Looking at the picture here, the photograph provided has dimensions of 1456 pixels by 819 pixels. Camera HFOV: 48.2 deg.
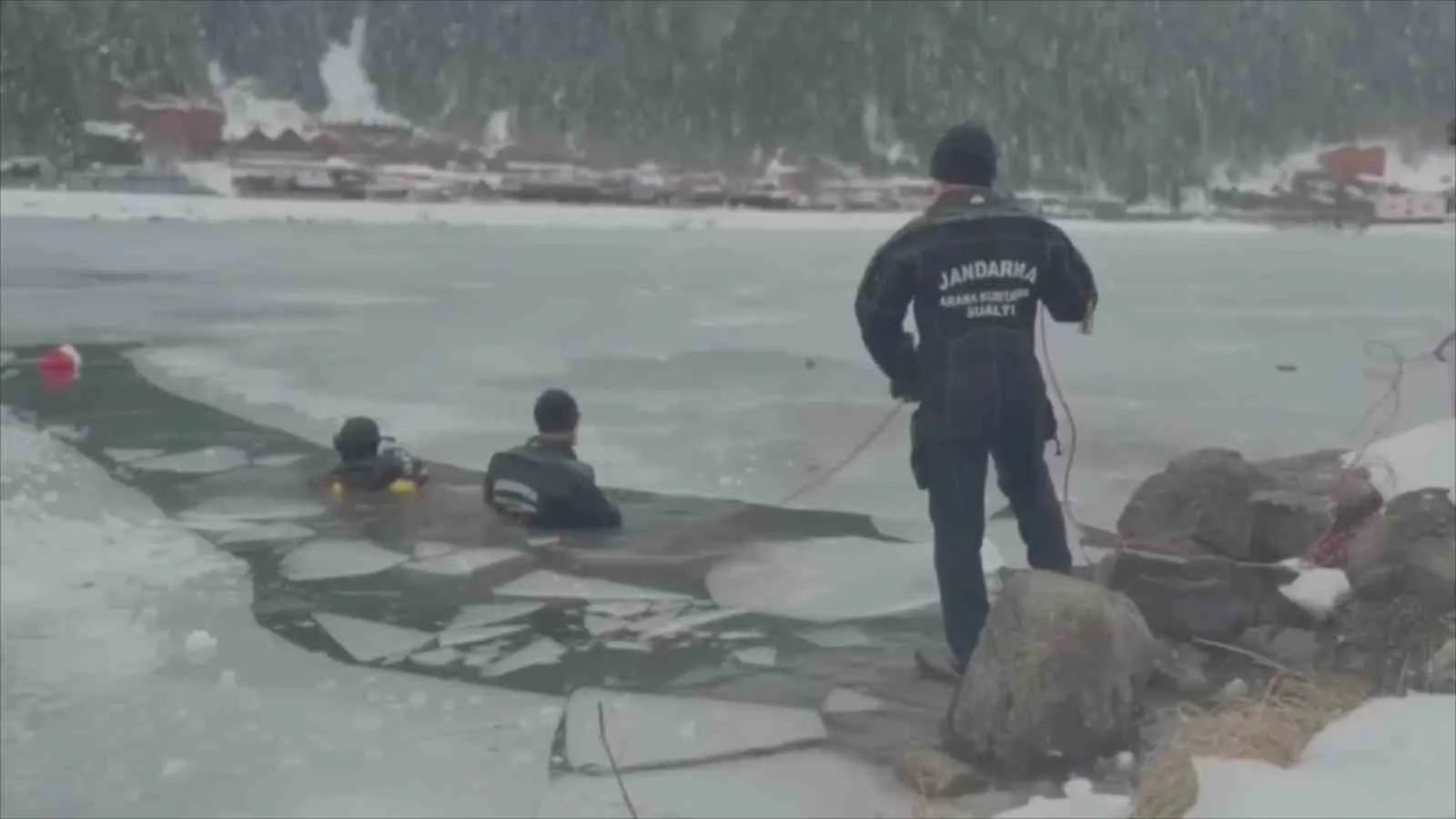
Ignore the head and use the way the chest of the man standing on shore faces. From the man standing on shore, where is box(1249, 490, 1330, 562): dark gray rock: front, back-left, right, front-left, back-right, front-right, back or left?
front-right

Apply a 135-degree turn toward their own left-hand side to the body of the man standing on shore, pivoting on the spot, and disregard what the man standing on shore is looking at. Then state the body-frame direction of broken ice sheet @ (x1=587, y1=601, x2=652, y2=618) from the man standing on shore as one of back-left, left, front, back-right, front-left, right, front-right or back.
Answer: right

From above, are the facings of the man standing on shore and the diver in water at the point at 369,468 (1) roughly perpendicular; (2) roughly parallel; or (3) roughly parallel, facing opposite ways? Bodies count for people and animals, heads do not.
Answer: roughly perpendicular

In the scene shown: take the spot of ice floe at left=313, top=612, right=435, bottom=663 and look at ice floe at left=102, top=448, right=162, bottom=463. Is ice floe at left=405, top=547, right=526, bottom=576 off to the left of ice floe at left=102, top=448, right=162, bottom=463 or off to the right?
right

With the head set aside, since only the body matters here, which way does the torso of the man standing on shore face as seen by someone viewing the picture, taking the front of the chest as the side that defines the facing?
away from the camera

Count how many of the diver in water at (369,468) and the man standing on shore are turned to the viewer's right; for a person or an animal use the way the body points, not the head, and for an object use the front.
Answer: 0

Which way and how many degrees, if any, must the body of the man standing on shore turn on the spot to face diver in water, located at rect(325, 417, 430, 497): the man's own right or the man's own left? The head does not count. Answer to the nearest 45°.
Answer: approximately 45° to the man's own left

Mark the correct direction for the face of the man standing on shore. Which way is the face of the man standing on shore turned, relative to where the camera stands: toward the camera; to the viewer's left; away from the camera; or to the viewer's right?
away from the camera

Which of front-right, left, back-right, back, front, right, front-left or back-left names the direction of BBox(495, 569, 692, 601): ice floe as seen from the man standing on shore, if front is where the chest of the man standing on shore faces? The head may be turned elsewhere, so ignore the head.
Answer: front-left

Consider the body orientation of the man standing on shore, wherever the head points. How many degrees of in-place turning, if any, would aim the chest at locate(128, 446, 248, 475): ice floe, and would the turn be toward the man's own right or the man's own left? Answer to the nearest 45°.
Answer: approximately 45° to the man's own left

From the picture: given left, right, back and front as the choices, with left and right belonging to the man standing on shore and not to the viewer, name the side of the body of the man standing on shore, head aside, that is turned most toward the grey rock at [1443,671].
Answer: right

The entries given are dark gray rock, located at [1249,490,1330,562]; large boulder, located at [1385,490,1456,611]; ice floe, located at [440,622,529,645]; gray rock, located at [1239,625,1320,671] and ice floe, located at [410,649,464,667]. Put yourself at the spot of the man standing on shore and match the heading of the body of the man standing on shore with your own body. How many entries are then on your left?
2
